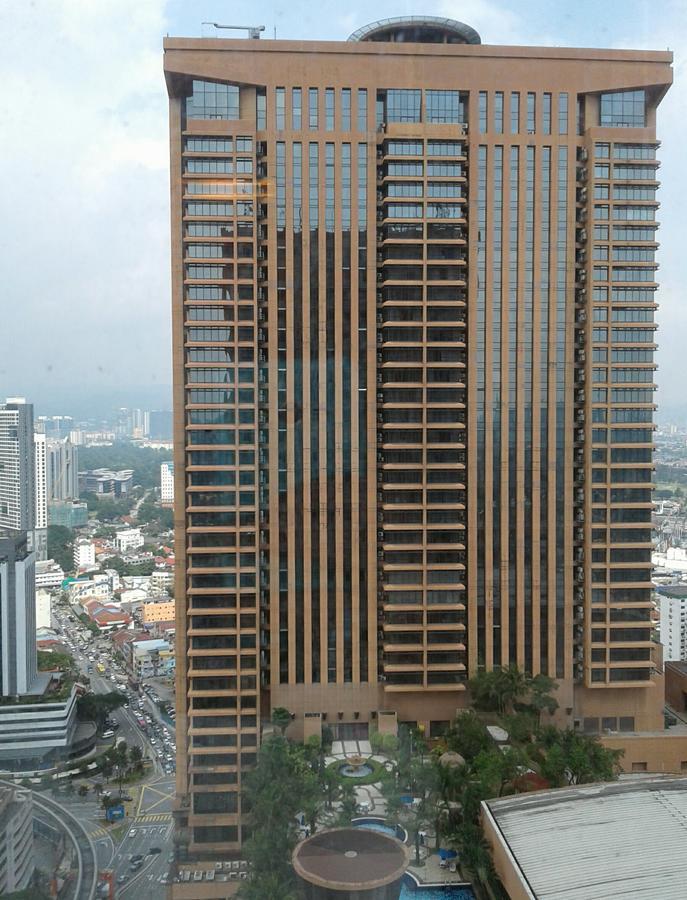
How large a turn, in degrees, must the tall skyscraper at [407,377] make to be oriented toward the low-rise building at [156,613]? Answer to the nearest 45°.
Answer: approximately 135° to its right

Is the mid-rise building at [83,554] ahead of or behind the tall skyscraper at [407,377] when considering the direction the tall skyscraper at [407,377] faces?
behind

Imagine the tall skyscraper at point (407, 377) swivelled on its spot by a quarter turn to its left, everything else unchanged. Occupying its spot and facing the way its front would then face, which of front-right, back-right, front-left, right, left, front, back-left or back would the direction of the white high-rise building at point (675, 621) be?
front-left

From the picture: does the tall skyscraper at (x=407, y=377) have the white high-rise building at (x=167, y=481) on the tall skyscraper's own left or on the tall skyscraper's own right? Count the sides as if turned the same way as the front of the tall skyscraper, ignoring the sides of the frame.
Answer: on the tall skyscraper's own right

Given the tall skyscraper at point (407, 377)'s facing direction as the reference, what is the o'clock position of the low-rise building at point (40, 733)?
The low-rise building is roughly at 4 o'clock from the tall skyscraper.

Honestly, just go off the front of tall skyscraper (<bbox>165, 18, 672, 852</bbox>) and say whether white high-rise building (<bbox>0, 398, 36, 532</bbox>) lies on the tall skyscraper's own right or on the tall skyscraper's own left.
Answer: on the tall skyscraper's own right

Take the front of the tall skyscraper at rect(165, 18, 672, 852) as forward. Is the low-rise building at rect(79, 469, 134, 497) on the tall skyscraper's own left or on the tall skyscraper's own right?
on the tall skyscraper's own right

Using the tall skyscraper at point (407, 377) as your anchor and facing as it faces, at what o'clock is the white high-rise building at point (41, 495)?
The white high-rise building is roughly at 4 o'clock from the tall skyscraper.

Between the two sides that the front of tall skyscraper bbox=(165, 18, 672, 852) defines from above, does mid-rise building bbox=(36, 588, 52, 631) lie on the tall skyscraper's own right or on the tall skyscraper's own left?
on the tall skyscraper's own right

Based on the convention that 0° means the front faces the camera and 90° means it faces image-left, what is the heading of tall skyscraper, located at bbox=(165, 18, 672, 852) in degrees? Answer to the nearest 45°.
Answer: approximately 0°
